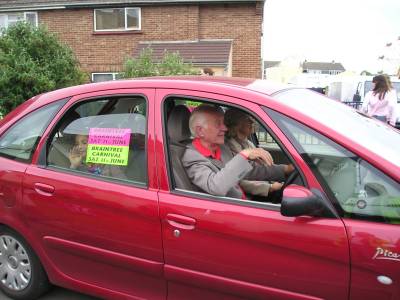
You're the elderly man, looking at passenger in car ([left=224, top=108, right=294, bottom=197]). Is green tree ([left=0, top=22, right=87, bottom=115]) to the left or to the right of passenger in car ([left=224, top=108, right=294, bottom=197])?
left

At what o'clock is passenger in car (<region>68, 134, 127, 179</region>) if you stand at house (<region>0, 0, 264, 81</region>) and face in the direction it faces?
The passenger in car is roughly at 12 o'clock from the house.

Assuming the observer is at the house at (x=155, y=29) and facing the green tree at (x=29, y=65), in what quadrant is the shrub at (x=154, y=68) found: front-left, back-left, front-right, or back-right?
front-left

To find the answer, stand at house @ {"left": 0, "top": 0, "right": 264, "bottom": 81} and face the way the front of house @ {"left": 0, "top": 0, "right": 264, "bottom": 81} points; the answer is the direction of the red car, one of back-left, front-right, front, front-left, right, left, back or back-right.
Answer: front

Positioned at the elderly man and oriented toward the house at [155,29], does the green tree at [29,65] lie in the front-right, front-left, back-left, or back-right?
front-left

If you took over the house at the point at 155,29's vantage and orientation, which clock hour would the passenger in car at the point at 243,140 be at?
The passenger in car is roughly at 12 o'clock from the house.

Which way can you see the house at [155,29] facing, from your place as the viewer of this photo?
facing the viewer

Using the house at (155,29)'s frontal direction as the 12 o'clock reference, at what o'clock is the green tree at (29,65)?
The green tree is roughly at 1 o'clock from the house.

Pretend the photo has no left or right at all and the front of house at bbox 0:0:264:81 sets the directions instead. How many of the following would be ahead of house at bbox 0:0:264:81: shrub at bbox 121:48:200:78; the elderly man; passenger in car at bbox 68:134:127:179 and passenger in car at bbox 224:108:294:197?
4

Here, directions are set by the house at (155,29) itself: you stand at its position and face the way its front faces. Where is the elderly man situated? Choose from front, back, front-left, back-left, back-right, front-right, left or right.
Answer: front

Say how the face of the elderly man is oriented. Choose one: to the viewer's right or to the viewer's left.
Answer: to the viewer's right

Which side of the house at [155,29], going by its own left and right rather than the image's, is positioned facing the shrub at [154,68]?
front
